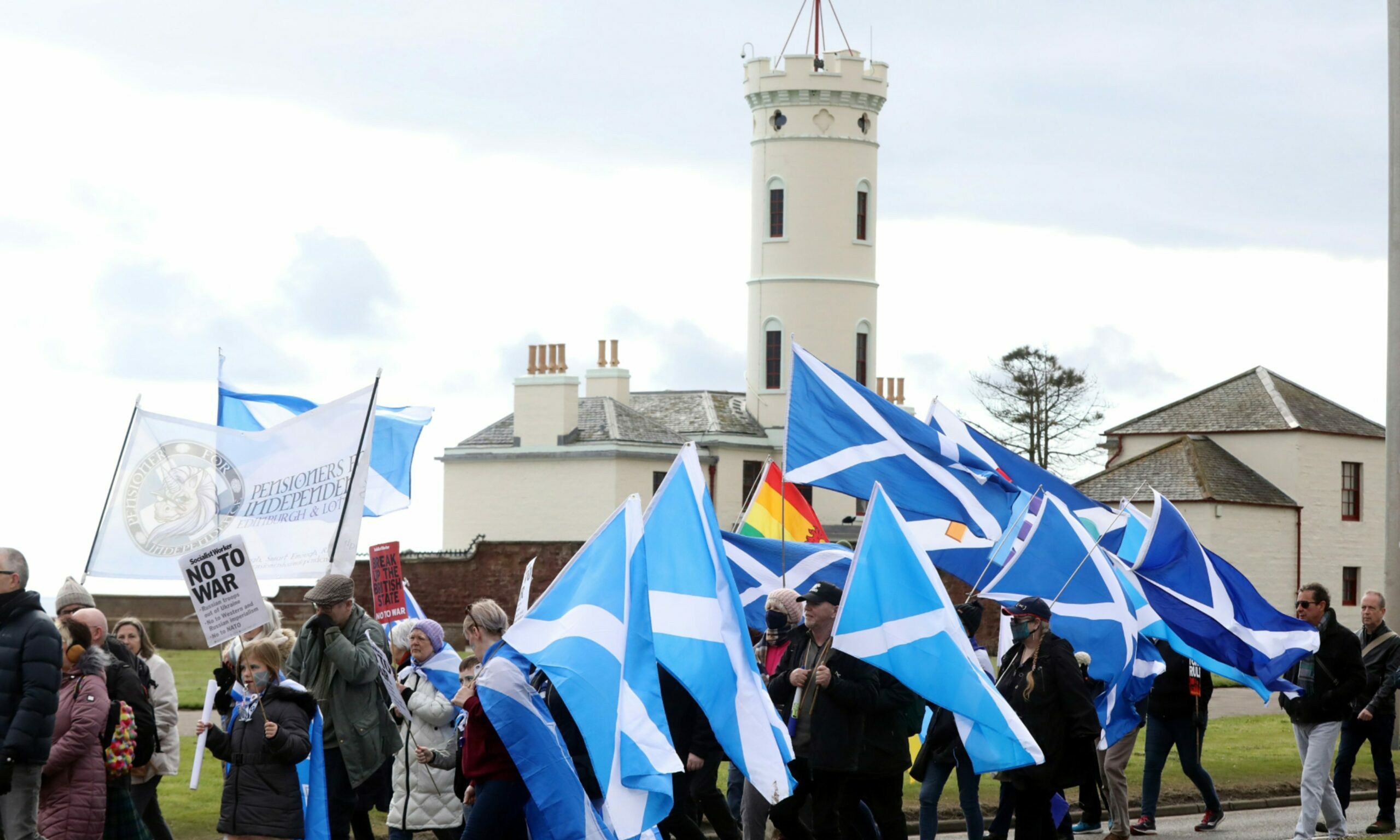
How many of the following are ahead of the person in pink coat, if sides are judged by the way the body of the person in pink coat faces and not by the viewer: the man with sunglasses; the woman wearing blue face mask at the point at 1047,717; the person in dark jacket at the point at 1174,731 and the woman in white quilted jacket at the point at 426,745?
0

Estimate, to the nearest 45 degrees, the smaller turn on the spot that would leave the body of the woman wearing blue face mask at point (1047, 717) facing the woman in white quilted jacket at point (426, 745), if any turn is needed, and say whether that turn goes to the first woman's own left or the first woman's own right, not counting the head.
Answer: approximately 45° to the first woman's own right

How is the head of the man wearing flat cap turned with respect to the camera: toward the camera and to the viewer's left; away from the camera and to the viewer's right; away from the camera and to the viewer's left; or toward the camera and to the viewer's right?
toward the camera and to the viewer's left

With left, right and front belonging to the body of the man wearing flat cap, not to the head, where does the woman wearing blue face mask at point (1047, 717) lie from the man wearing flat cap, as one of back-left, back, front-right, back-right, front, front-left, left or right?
back-left

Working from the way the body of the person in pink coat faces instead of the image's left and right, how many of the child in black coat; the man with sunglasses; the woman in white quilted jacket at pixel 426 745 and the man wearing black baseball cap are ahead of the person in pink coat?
0

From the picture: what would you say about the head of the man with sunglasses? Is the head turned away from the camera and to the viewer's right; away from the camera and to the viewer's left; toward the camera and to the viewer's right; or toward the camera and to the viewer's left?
toward the camera and to the viewer's left

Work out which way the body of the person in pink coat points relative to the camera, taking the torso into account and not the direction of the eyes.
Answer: to the viewer's left

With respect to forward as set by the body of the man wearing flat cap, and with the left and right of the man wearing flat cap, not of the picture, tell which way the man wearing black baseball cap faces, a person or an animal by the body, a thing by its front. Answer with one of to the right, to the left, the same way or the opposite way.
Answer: the same way

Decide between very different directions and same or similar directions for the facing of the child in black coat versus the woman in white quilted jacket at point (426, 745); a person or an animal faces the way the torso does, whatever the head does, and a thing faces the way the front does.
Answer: same or similar directions

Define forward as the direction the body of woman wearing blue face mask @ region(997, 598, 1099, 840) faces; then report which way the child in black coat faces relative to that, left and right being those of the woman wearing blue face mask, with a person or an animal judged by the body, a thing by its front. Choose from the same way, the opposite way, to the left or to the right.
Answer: the same way

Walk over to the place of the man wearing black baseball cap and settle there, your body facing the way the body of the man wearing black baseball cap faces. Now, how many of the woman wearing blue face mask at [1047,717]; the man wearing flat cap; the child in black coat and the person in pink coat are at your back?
1

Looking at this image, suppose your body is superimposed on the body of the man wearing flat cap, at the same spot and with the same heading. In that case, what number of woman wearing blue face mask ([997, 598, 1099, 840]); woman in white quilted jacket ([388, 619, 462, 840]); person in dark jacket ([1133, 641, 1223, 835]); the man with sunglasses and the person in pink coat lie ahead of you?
1

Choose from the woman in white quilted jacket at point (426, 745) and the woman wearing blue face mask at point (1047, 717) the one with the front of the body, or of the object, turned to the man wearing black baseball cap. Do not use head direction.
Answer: the woman wearing blue face mask

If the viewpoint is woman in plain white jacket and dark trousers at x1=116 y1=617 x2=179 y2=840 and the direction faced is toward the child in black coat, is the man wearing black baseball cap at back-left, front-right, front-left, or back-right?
front-left

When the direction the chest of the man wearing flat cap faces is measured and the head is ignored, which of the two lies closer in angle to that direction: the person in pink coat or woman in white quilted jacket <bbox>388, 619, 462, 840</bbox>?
the person in pink coat

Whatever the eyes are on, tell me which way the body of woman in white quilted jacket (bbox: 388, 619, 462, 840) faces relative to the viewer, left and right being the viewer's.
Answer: facing the viewer and to the left of the viewer

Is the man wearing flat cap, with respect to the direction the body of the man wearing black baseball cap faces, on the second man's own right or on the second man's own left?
on the second man's own right

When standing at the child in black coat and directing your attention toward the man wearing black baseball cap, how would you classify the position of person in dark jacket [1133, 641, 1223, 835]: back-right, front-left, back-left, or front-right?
front-left

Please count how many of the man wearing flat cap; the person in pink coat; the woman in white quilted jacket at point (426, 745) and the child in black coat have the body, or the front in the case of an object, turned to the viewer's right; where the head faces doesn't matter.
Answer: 0

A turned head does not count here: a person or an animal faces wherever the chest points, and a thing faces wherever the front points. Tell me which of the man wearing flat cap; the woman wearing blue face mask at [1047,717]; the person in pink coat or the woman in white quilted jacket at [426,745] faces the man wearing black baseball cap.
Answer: the woman wearing blue face mask
